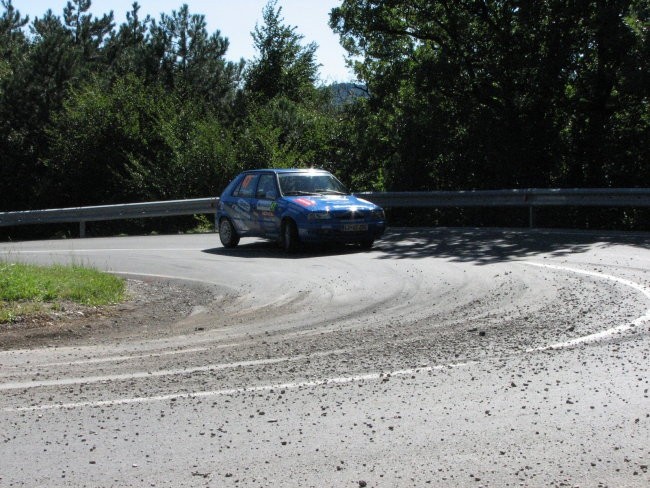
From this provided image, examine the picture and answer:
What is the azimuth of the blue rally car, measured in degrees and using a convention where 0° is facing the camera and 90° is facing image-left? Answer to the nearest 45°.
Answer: approximately 315°

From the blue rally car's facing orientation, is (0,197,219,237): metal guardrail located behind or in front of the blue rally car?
behind

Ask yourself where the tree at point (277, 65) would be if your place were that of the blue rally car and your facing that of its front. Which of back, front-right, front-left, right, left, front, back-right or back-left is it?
back-left
